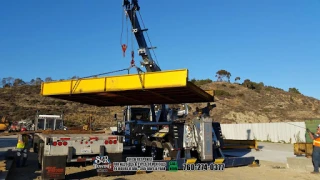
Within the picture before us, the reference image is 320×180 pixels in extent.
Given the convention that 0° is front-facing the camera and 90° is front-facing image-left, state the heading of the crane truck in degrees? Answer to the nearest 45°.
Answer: approximately 135°

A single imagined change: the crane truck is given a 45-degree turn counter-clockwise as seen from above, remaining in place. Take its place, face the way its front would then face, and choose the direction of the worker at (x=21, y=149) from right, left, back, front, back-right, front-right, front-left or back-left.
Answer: front

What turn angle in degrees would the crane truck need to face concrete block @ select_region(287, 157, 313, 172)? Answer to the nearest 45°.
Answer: approximately 135° to its right

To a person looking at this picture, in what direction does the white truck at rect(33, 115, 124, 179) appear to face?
facing away from the viewer and to the left of the viewer

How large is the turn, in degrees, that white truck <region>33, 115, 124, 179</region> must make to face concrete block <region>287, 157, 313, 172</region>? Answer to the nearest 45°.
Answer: approximately 135° to its right

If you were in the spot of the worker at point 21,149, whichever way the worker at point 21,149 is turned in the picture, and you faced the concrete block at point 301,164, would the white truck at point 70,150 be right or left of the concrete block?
right

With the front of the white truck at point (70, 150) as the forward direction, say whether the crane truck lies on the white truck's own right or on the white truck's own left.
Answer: on the white truck's own right
